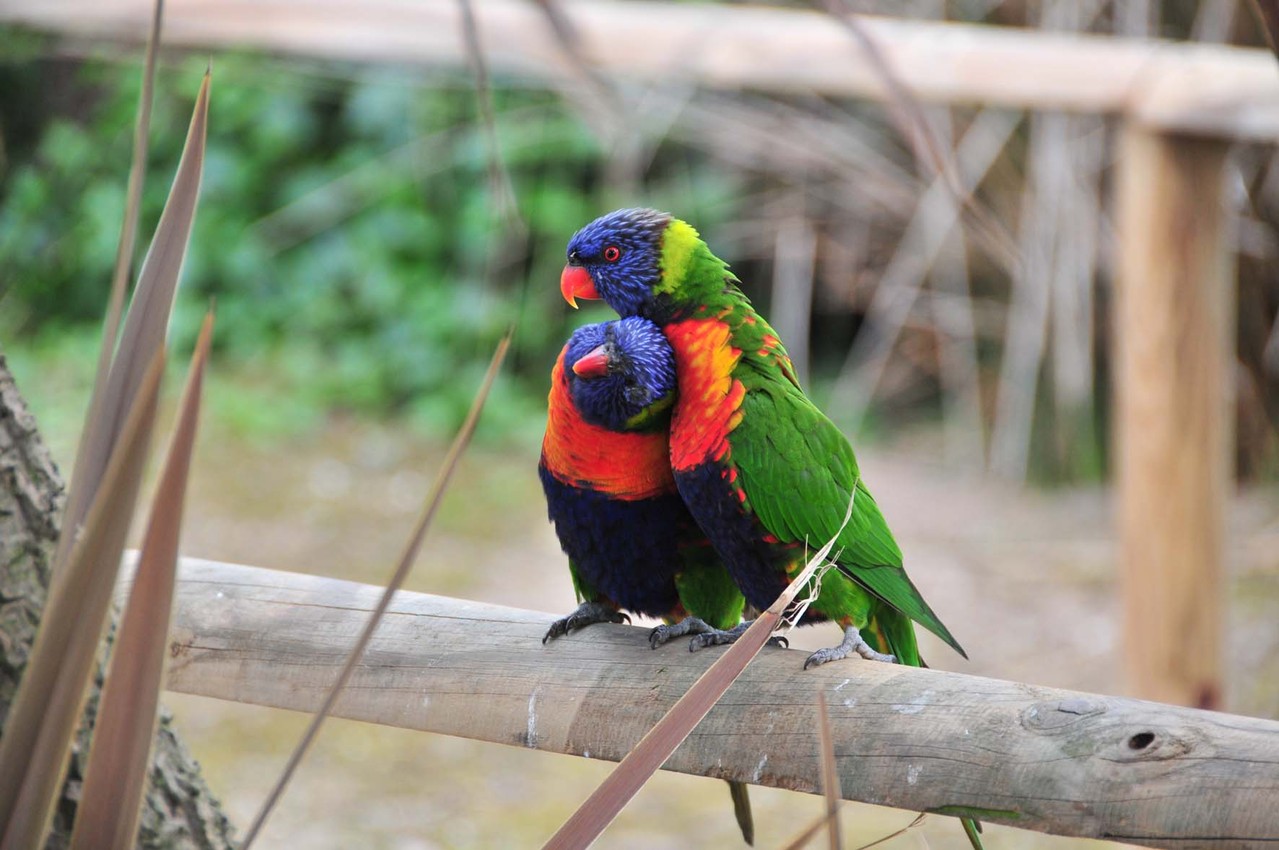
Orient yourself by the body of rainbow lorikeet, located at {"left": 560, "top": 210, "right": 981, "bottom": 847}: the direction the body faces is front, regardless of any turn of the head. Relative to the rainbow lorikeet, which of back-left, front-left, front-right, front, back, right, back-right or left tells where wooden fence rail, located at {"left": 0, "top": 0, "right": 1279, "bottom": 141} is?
right

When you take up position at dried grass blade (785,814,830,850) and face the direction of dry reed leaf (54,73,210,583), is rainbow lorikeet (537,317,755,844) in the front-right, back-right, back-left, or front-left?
front-right

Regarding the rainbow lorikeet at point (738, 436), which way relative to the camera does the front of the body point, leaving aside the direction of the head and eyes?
to the viewer's left

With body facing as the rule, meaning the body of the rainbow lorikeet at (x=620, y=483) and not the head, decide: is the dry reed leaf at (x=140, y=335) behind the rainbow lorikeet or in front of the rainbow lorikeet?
in front

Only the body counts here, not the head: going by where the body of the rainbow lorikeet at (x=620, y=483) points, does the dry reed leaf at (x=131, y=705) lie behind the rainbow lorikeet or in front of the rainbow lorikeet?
in front

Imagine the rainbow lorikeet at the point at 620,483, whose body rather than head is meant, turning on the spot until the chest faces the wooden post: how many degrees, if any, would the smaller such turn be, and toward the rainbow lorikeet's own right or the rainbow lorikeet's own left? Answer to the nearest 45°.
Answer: approximately 180°

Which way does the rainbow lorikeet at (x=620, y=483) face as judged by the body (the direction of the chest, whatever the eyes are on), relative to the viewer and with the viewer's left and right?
facing the viewer and to the left of the viewer

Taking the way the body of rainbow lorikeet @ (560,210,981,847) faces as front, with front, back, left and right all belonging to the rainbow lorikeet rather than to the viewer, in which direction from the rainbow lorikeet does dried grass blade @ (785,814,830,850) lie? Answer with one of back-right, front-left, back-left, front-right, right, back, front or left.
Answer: left

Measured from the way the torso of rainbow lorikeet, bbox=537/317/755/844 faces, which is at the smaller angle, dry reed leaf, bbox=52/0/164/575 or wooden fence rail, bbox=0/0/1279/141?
the dry reed leaf
